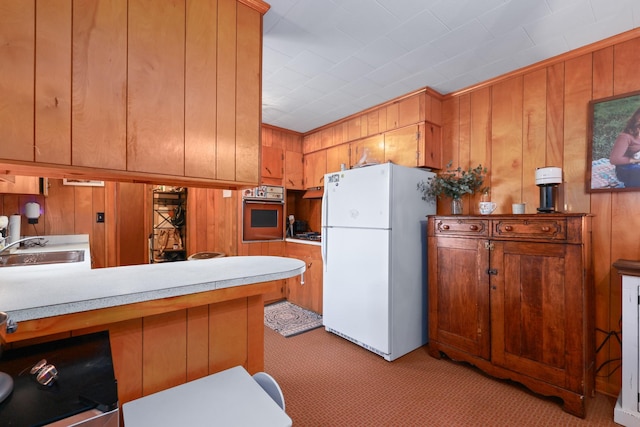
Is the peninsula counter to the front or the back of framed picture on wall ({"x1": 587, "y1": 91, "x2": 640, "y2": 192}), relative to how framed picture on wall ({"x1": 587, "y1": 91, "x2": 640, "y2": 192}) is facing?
to the front

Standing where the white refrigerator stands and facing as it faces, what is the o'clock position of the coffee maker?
The coffee maker is roughly at 8 o'clock from the white refrigerator.

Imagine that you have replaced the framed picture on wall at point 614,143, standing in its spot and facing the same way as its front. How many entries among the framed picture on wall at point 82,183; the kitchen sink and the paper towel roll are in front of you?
3

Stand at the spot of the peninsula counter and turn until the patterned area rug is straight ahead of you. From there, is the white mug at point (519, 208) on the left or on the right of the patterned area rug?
right

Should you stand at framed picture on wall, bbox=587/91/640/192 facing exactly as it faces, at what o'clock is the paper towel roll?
The paper towel roll is roughly at 12 o'clock from the framed picture on wall.

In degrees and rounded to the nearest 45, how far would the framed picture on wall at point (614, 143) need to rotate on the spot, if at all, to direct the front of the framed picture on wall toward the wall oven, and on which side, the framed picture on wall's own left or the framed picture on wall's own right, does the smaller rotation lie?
approximately 45° to the framed picture on wall's own right

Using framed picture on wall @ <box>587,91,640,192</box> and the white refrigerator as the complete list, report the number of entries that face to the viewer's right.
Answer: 0

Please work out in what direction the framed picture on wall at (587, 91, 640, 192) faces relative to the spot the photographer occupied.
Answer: facing the viewer and to the left of the viewer

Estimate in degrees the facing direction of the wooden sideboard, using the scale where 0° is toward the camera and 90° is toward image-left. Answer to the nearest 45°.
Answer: approximately 45°

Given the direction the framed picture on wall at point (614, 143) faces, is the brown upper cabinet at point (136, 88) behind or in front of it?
in front
